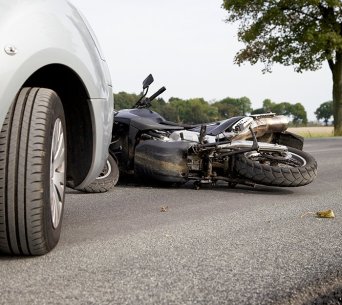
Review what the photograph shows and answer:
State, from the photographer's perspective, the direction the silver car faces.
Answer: facing away from the viewer and to the right of the viewer

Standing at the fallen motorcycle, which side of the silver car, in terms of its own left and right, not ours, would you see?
front
